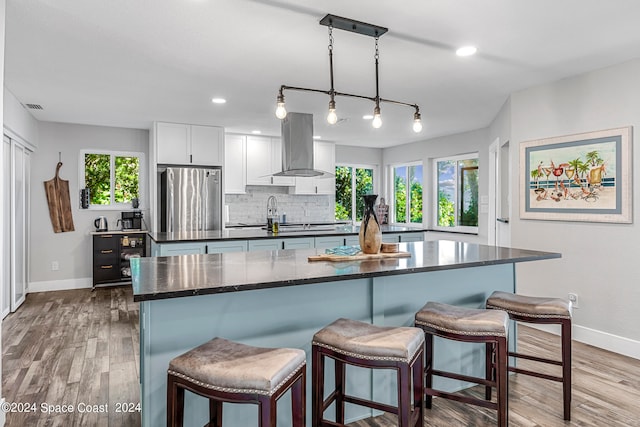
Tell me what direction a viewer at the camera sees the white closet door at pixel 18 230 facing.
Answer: facing to the right of the viewer

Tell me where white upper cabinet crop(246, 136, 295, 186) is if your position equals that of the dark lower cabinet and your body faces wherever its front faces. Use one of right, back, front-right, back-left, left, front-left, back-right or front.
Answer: left

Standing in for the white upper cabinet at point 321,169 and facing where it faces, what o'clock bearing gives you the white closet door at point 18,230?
The white closet door is roughly at 2 o'clock from the white upper cabinet.

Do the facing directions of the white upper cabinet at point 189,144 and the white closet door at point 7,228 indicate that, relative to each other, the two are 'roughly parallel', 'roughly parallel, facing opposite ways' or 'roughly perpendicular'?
roughly perpendicular

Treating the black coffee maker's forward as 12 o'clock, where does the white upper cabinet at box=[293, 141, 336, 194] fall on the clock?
The white upper cabinet is roughly at 9 o'clock from the black coffee maker.

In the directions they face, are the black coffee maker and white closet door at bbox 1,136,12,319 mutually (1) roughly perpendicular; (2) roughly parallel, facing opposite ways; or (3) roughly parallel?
roughly perpendicular

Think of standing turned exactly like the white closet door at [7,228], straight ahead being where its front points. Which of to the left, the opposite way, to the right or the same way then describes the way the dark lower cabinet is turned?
to the right

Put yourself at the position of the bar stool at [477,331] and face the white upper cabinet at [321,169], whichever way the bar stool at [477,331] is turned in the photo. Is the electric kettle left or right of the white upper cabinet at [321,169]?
left

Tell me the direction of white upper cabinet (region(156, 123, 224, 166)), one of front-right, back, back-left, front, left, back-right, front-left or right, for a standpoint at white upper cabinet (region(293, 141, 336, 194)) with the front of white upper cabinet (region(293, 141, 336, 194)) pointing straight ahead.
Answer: front-right

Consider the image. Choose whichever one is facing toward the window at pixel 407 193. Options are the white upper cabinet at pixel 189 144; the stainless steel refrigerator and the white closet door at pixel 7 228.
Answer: the white closet door

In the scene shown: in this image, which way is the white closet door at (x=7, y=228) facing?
to the viewer's right

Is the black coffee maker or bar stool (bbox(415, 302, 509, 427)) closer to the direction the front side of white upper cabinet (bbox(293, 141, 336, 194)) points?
the bar stool
